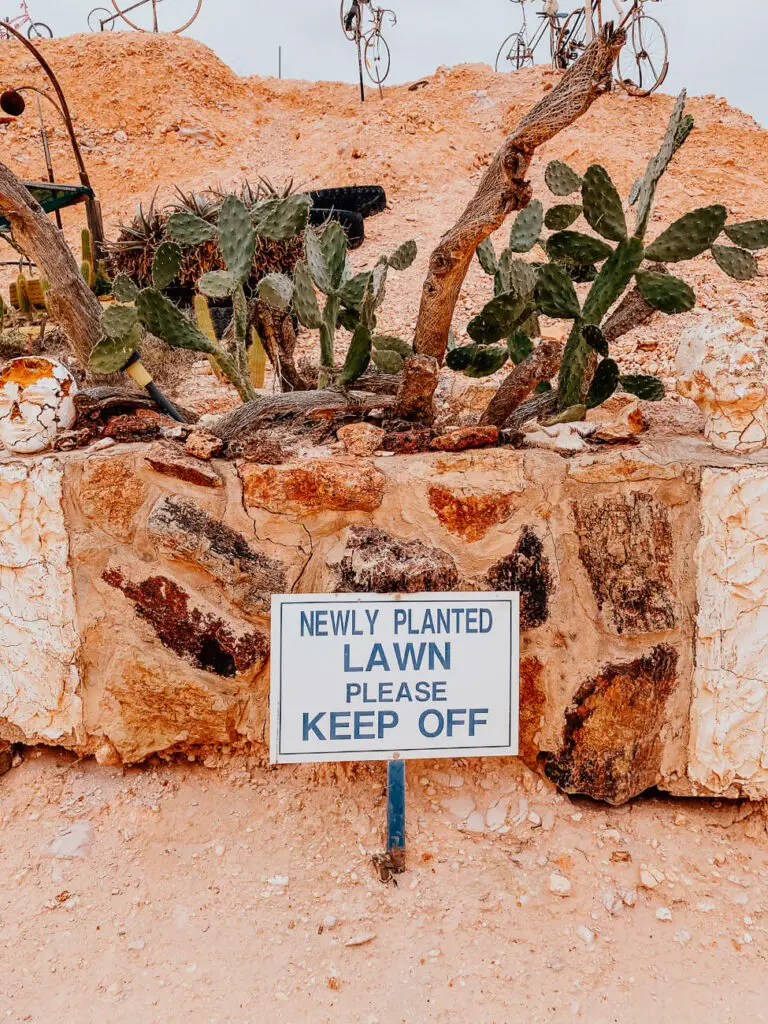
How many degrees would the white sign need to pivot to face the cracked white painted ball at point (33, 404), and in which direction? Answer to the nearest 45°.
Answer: approximately 135° to its right

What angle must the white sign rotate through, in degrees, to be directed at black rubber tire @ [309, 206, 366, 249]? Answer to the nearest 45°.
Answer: approximately 180°

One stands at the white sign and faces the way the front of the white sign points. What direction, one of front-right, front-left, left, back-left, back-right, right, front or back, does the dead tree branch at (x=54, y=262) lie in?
back-right

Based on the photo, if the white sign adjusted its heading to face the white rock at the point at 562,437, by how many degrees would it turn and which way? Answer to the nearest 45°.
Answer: approximately 135° to its left

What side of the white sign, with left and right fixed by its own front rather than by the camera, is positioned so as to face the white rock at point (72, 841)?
right

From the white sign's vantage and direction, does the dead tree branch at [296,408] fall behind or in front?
behind

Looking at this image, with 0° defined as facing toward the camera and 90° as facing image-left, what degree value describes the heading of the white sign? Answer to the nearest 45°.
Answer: approximately 0°

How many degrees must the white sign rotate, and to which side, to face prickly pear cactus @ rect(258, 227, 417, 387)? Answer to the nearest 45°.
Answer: approximately 180°

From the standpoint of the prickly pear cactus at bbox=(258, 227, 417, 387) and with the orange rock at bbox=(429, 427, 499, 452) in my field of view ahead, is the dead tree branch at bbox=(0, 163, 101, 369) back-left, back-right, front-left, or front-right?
back-right

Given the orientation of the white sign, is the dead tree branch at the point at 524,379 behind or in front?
behind
